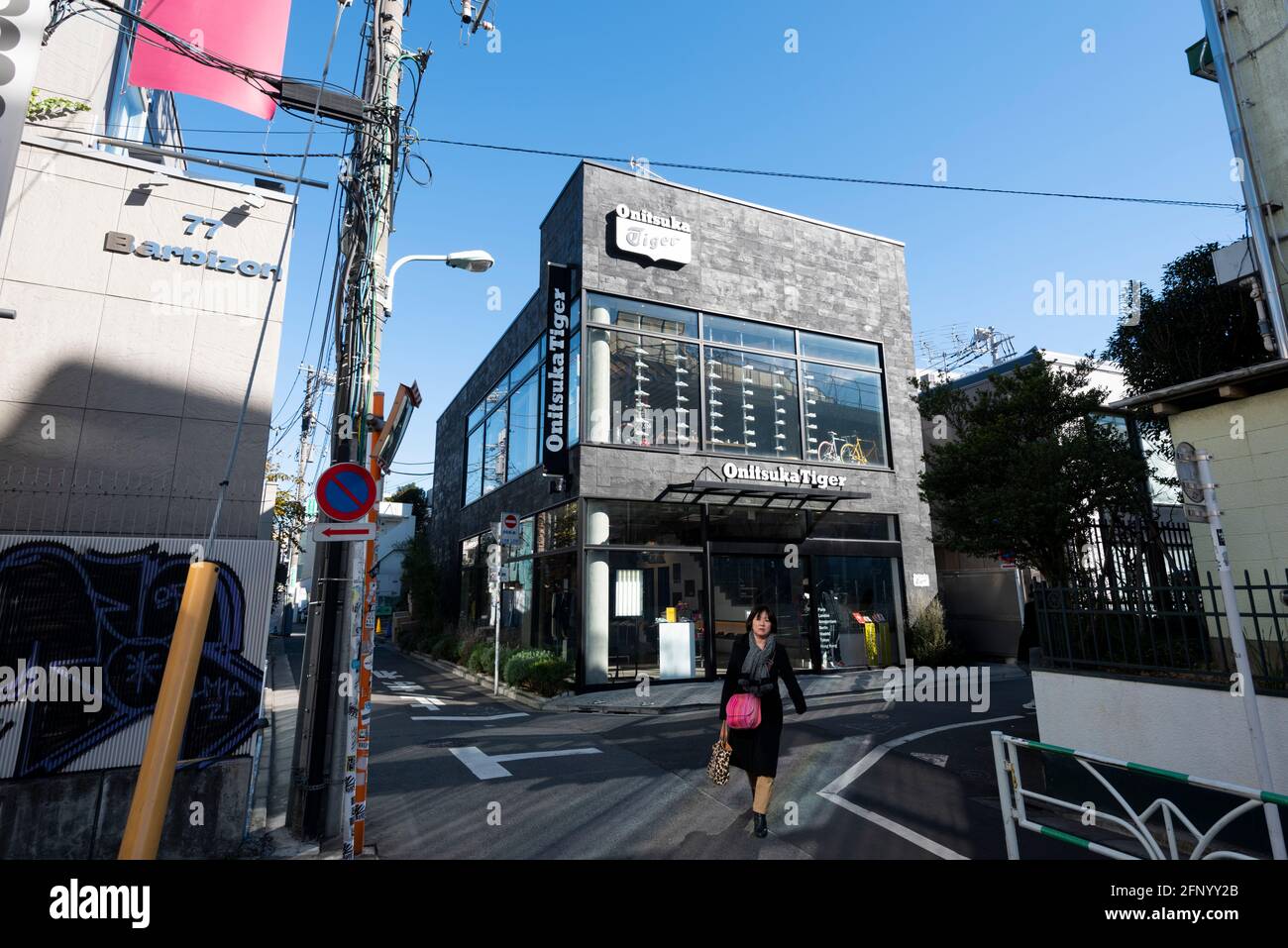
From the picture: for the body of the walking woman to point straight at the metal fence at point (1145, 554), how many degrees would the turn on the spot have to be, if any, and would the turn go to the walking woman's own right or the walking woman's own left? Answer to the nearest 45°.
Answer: approximately 135° to the walking woman's own left

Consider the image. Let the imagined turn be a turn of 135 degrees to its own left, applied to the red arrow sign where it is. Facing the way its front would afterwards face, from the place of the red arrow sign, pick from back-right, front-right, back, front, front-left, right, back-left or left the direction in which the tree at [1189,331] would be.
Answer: front-right

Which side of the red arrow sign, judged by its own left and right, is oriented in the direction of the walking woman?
left

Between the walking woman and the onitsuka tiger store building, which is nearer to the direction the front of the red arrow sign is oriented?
the walking woman

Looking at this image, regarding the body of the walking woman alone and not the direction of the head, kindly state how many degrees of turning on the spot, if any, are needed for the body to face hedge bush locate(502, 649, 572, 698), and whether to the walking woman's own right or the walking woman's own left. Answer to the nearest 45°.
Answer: approximately 135° to the walking woman's own right

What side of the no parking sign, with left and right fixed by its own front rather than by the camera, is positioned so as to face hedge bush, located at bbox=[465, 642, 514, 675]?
back

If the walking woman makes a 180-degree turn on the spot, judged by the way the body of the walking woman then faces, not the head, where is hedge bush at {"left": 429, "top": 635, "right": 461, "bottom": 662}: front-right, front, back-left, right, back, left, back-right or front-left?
front-left

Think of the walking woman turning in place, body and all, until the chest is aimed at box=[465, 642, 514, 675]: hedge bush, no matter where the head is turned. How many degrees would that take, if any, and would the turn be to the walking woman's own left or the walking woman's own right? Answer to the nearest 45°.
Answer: approximately 135° to the walking woman's own right
